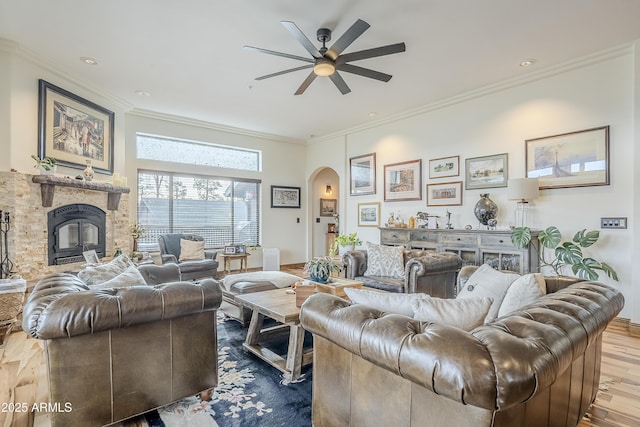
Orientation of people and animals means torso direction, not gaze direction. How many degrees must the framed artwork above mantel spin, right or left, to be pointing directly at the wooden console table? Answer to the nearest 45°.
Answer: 0° — it already faces it

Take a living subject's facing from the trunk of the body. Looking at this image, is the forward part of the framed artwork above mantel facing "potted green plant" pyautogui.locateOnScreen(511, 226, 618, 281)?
yes

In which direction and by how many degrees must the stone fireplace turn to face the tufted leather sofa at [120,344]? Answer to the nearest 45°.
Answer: approximately 45° to its right

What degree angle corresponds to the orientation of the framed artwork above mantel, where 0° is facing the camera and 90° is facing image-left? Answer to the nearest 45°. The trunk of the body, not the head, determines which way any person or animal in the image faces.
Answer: approximately 315°

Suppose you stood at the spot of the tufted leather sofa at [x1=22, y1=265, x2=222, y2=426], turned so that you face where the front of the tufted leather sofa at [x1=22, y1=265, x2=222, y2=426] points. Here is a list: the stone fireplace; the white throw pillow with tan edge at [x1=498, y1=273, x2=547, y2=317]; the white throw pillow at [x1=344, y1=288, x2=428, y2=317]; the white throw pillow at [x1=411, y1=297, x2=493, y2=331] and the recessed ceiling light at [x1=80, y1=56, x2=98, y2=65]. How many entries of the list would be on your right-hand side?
3

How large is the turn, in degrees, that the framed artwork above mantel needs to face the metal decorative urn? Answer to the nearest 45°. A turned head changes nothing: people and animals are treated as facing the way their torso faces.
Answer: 0° — it already faces it

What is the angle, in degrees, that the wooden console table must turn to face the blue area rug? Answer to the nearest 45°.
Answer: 0° — it already faces it

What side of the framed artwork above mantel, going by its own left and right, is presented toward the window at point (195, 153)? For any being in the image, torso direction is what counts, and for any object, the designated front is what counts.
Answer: left

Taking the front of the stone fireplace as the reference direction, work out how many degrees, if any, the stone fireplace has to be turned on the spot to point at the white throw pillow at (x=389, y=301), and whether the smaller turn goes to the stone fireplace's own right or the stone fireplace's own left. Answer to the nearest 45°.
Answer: approximately 45° to the stone fireplace's own right

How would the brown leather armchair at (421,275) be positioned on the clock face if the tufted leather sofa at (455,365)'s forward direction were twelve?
The brown leather armchair is roughly at 1 o'clock from the tufted leather sofa.

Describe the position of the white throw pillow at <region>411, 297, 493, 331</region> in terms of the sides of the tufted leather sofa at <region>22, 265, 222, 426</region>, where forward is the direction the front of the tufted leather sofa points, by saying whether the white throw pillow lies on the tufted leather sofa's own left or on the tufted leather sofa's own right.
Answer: on the tufted leather sofa's own right

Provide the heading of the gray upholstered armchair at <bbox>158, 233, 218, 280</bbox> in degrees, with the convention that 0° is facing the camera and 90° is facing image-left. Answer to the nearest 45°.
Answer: approximately 315°
